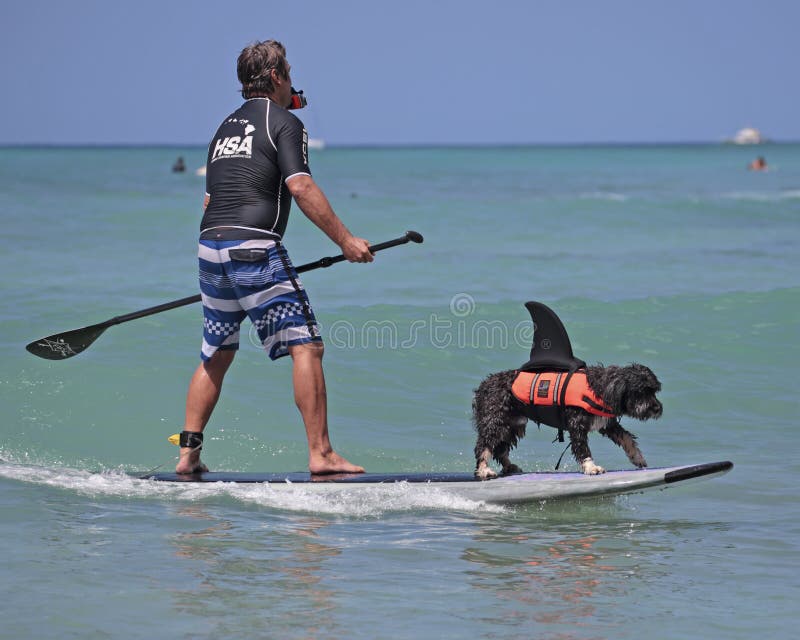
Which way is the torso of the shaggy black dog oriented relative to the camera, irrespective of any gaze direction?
to the viewer's right

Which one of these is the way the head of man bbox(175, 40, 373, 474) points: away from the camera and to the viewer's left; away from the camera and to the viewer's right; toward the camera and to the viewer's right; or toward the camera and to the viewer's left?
away from the camera and to the viewer's right

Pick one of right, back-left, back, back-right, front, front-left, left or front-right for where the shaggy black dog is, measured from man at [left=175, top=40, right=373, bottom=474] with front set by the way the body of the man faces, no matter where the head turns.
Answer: front-right

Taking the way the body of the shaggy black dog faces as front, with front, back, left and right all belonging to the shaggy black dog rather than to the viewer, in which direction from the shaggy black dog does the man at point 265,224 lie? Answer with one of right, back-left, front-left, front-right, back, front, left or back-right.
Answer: back

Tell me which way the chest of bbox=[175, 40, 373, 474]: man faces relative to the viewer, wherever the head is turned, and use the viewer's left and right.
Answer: facing away from the viewer and to the right of the viewer

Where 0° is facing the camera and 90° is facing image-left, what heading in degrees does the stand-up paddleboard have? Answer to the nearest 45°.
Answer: approximately 270°
